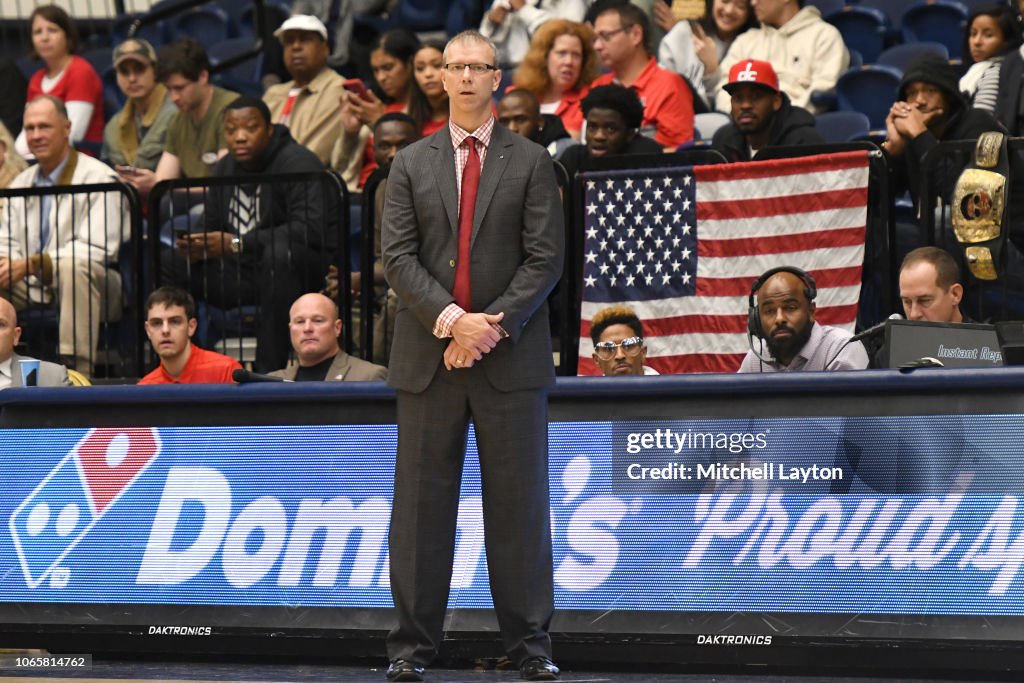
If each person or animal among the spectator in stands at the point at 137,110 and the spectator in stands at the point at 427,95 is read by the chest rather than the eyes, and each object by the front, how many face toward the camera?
2

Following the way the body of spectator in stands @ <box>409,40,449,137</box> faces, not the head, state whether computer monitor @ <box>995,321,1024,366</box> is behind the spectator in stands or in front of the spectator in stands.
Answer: in front

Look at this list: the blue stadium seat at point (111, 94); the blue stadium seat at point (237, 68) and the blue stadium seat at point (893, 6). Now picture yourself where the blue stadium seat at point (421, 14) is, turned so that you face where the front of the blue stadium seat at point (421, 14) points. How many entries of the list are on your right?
2

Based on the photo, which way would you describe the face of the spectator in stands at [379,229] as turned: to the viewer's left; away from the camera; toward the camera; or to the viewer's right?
toward the camera

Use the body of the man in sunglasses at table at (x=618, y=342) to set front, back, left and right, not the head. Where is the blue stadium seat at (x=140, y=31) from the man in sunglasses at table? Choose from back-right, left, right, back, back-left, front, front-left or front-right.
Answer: back-right

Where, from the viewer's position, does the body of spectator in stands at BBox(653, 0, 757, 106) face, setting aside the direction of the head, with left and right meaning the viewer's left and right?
facing the viewer

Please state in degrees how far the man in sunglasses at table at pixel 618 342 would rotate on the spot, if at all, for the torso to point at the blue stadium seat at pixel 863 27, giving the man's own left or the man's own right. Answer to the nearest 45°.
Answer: approximately 135° to the man's own left

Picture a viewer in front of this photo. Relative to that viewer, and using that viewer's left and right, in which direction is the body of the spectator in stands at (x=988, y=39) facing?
facing the viewer and to the left of the viewer

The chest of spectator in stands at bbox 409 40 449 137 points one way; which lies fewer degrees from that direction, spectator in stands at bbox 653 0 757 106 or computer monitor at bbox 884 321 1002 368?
the computer monitor

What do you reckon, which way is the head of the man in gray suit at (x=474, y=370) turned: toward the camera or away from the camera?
toward the camera

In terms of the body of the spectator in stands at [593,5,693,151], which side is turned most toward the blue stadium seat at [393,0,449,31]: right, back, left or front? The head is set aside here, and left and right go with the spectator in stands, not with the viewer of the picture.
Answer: right

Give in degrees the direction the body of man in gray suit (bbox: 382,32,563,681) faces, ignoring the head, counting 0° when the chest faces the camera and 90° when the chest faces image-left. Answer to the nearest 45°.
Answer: approximately 0°

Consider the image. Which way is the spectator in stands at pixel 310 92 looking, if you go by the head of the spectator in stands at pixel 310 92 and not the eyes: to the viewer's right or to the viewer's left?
to the viewer's left

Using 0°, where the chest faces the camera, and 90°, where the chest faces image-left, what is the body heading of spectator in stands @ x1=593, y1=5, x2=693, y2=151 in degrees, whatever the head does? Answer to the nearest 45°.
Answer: approximately 45°

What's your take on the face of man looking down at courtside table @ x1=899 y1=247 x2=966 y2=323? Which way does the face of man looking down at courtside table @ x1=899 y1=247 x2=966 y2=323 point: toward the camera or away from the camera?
toward the camera

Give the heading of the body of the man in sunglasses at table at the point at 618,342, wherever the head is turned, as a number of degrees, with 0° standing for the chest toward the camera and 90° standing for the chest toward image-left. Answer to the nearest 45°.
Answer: approximately 0°

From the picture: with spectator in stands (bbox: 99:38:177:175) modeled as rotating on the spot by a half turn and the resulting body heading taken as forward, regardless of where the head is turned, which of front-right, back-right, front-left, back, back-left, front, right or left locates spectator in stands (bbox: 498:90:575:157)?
back-right

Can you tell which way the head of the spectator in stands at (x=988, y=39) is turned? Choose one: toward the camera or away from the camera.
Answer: toward the camera
